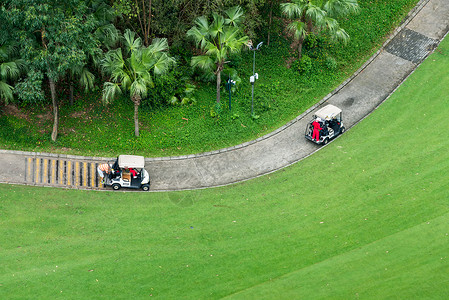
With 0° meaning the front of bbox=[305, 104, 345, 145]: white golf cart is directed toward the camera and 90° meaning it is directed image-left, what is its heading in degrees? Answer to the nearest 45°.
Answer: approximately 225°

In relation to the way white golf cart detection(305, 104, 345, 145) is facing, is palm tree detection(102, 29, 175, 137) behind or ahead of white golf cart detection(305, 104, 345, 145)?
behind

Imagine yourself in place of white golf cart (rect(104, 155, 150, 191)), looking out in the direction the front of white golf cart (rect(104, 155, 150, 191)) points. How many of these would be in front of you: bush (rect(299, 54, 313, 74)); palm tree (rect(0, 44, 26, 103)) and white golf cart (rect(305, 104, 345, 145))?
2

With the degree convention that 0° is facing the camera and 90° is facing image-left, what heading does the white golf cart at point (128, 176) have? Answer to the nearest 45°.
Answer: approximately 270°

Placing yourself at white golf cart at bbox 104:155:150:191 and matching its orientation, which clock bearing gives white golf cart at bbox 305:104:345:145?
white golf cart at bbox 305:104:345:145 is roughly at 12 o'clock from white golf cart at bbox 104:155:150:191.

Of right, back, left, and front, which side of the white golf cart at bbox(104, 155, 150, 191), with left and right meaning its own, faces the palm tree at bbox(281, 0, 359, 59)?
front

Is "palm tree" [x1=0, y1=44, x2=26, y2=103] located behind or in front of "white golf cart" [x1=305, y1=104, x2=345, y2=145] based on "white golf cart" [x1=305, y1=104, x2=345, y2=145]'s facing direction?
behind

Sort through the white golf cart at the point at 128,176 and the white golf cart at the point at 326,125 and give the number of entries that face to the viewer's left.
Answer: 0
